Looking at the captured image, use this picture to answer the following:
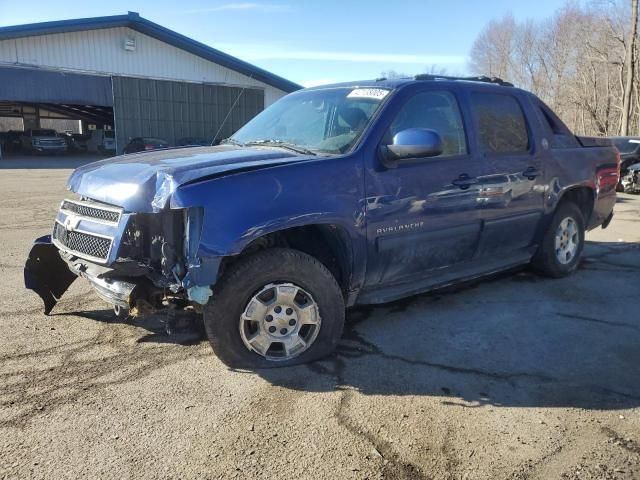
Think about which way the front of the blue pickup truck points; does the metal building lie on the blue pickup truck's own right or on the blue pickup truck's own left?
on the blue pickup truck's own right

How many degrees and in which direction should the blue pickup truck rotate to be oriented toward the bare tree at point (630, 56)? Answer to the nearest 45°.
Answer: approximately 180°

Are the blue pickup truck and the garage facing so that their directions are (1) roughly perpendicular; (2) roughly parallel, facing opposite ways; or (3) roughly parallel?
roughly perpendicular

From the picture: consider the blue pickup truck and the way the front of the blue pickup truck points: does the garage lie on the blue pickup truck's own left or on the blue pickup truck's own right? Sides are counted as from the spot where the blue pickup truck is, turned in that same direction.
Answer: on the blue pickup truck's own right

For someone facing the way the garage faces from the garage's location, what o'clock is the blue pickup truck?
The blue pickup truck is roughly at 12 o'clock from the garage.

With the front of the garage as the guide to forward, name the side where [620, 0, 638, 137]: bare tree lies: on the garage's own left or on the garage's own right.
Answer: on the garage's own left

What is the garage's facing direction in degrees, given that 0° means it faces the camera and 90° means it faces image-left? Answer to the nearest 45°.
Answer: approximately 0°

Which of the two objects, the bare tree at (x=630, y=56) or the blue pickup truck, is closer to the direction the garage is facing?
the blue pickup truck
